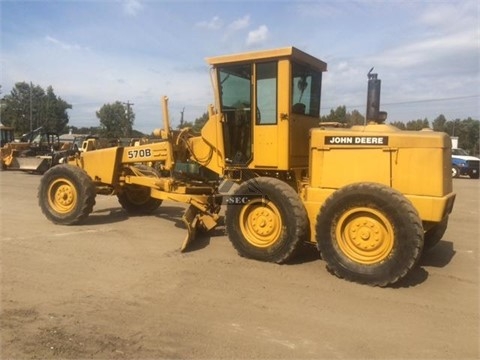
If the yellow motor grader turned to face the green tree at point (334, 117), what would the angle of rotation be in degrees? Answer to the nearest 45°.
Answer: approximately 45° to its right

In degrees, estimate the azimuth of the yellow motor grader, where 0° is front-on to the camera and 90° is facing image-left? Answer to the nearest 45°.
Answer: approximately 135°
